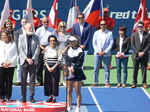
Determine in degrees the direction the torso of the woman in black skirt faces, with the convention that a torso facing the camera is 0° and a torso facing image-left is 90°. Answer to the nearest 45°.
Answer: approximately 45°

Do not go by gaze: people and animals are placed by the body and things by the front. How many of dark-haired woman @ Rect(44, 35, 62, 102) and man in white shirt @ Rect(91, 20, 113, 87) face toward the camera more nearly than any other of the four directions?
2

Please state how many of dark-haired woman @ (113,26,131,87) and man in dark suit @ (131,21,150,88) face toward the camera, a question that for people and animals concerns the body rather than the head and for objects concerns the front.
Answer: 2

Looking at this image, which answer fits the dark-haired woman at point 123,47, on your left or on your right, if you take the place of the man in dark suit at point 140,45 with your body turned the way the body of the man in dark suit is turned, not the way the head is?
on your right

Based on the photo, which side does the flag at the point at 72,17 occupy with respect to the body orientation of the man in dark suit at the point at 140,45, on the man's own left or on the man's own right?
on the man's own right
